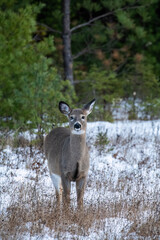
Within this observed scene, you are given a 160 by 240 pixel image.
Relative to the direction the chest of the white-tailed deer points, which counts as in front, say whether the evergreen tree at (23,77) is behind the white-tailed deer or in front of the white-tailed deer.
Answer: behind

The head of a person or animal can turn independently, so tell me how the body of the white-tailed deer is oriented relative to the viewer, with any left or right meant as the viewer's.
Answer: facing the viewer and to the right of the viewer
